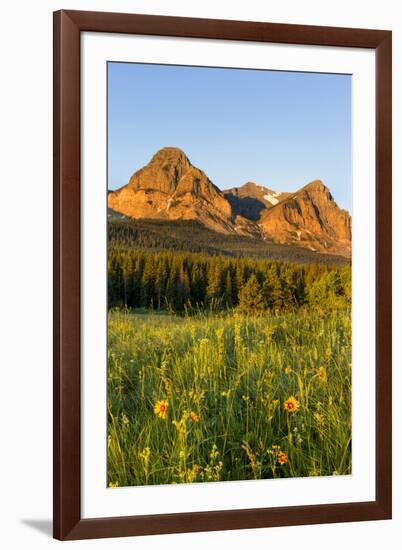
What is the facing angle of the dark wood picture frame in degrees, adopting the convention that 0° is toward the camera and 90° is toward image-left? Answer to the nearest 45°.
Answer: approximately 315°
